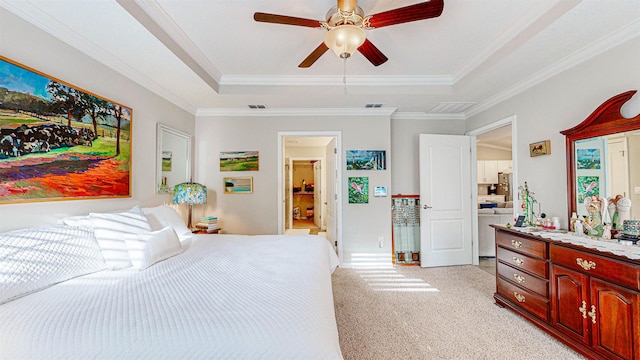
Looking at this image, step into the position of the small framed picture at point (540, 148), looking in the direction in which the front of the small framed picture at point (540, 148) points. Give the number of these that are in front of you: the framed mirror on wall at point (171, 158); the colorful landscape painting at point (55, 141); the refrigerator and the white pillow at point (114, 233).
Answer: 3

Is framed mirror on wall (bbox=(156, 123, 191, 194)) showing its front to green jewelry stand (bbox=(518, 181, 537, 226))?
yes

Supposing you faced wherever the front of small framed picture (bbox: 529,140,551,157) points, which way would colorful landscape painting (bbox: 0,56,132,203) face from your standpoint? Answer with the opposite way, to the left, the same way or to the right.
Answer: the opposite way

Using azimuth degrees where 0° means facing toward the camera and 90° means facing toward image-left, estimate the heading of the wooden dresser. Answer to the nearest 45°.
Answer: approximately 45°

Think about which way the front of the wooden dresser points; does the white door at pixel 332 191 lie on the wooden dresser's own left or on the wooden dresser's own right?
on the wooden dresser's own right

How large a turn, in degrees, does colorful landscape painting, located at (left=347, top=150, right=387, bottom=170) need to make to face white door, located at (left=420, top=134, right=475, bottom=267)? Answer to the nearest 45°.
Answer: approximately 90° to its left

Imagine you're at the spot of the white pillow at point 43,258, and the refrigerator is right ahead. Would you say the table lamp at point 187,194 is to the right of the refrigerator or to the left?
left

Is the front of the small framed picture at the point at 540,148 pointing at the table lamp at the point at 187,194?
yes

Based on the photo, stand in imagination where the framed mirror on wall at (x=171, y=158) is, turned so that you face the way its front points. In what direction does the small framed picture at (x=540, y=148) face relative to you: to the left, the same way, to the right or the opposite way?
the opposite way

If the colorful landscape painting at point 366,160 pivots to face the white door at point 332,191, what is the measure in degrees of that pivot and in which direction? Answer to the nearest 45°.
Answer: approximately 90° to its right

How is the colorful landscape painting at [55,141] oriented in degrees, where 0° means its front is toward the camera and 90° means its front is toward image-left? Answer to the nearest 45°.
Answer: approximately 315°
